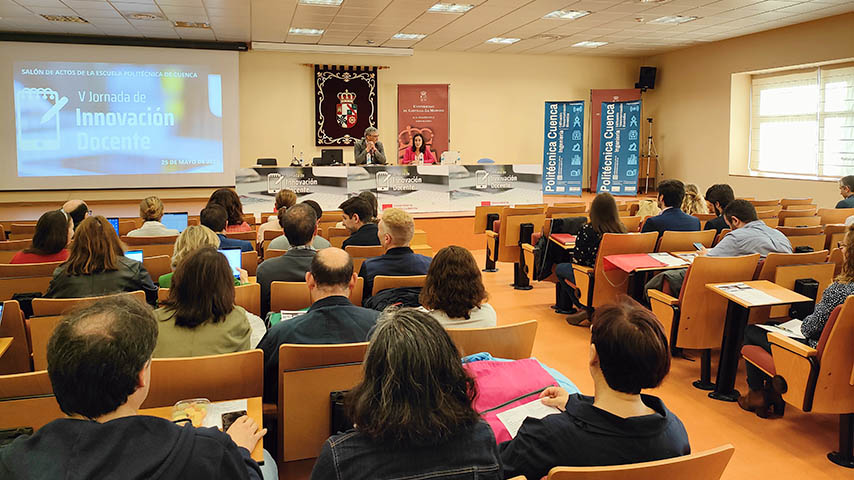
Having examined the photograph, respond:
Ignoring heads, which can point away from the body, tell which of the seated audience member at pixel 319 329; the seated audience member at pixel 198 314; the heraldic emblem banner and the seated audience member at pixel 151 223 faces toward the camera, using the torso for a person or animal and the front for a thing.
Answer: the heraldic emblem banner

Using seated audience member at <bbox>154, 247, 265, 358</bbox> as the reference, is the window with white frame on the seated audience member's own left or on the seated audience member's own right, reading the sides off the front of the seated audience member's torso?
on the seated audience member's own right

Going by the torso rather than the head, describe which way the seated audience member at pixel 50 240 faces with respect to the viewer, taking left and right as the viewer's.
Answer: facing away from the viewer and to the right of the viewer

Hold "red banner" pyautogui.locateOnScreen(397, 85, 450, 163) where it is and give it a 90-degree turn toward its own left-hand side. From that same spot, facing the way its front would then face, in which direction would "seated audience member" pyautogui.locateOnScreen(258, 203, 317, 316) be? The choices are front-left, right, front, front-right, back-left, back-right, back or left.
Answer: right

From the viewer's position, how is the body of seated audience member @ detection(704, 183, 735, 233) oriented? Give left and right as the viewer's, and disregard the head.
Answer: facing away from the viewer and to the left of the viewer

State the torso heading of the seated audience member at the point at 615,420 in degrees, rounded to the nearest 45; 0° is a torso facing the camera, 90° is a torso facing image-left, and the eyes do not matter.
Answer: approximately 135°

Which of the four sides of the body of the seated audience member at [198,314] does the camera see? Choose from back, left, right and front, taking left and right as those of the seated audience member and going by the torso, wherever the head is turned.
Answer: back

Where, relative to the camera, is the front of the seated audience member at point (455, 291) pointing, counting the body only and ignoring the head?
away from the camera

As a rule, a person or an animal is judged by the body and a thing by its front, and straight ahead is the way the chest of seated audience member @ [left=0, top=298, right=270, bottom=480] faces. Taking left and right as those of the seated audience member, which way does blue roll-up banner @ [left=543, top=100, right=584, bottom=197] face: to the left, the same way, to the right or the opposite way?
the opposite way

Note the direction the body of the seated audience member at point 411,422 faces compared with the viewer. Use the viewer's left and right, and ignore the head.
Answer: facing away from the viewer

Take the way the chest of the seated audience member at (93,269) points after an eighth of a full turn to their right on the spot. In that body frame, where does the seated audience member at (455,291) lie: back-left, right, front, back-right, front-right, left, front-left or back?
right

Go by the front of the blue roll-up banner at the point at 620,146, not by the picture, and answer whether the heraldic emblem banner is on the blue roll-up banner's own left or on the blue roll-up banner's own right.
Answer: on the blue roll-up banner's own right

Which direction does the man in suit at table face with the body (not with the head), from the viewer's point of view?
toward the camera

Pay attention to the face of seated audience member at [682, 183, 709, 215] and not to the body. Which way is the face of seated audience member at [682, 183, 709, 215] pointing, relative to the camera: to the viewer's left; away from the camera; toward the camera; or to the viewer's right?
away from the camera

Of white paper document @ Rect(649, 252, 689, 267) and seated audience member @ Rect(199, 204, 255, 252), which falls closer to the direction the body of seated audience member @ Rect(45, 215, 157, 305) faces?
the seated audience member

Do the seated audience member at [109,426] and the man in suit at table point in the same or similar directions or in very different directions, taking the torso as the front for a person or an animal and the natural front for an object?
very different directions

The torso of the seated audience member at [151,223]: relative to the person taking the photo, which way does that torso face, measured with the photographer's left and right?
facing away from the viewer

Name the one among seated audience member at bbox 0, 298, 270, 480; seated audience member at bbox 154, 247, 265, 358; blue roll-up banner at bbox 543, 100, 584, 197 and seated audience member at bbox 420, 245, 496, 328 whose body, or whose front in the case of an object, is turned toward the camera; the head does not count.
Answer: the blue roll-up banner

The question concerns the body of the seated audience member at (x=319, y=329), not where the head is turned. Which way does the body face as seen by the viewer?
away from the camera
